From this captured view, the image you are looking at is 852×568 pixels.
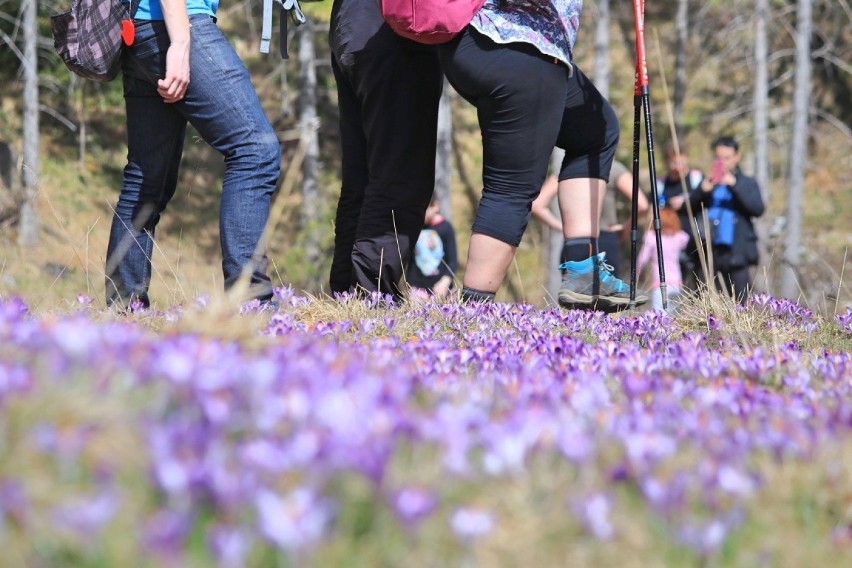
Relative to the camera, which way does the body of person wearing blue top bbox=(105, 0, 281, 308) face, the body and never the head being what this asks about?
to the viewer's right

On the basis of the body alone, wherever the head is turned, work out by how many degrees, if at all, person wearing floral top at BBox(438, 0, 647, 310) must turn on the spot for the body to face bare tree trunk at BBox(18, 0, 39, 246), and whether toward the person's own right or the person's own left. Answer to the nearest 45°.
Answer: approximately 135° to the person's own left

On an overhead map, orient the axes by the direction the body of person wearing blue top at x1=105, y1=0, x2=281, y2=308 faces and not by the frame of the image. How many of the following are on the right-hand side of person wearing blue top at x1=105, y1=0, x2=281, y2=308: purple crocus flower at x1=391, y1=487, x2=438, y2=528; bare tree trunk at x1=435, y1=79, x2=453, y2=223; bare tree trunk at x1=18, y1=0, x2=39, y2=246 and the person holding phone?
1

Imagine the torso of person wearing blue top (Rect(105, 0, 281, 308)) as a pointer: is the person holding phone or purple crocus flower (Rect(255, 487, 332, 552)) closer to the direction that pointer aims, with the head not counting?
the person holding phone

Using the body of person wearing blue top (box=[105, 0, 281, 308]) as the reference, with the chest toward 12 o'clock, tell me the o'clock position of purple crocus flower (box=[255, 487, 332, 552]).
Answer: The purple crocus flower is roughly at 3 o'clock from the person wearing blue top.
